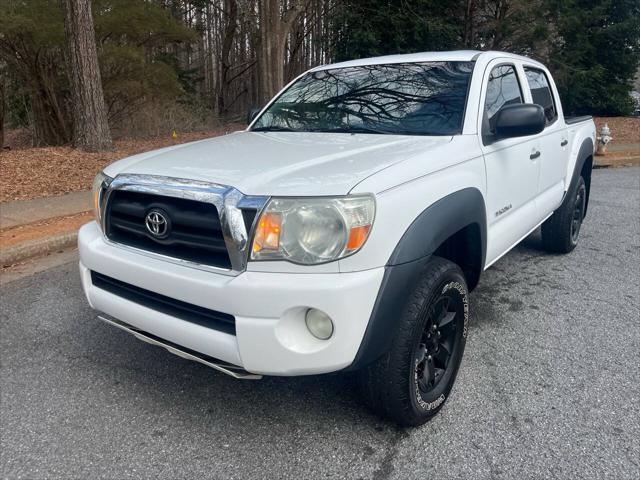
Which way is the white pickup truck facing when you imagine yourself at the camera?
facing the viewer and to the left of the viewer
